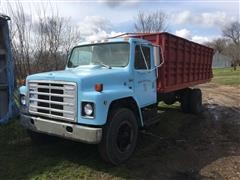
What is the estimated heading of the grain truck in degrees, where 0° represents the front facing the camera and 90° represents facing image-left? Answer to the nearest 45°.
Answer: approximately 45°
